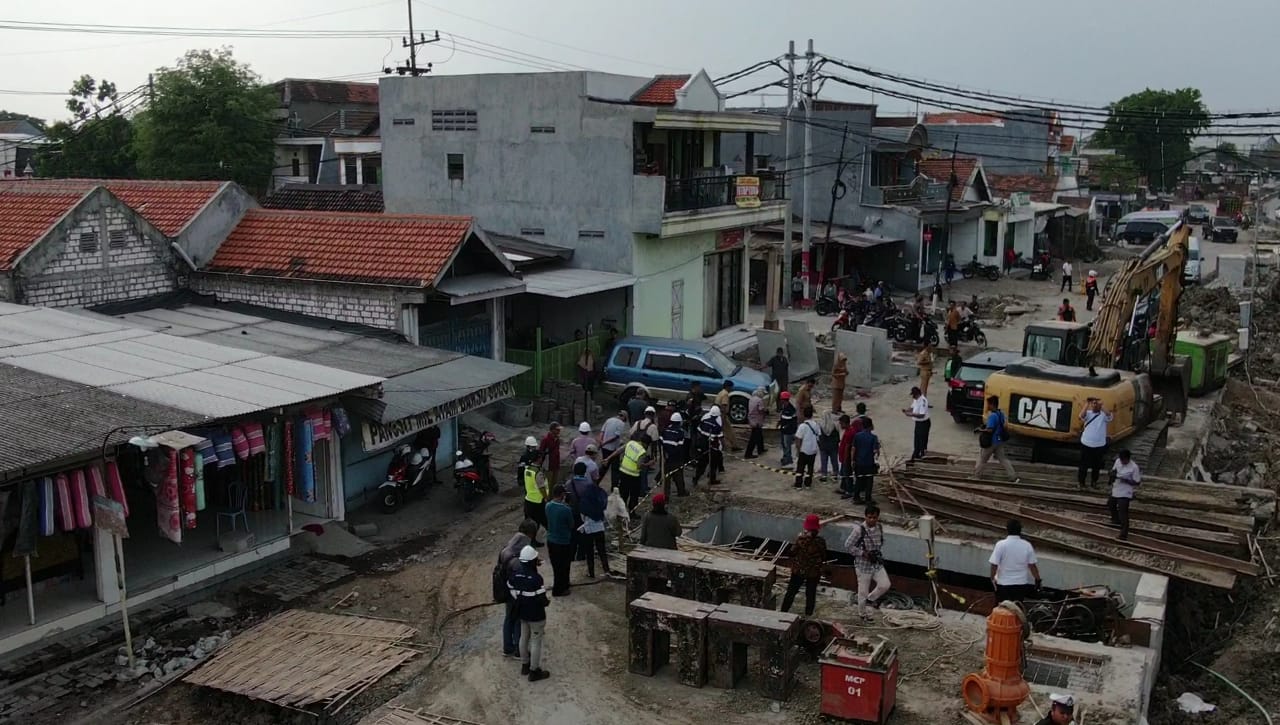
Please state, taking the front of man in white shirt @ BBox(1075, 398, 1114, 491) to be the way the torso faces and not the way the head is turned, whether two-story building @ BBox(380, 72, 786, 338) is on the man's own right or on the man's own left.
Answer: on the man's own right

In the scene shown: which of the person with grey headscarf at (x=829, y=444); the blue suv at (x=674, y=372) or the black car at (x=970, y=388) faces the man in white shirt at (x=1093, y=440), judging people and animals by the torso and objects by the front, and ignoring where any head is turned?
the blue suv

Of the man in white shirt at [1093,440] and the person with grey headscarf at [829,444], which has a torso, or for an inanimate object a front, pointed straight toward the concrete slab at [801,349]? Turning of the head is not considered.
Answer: the person with grey headscarf

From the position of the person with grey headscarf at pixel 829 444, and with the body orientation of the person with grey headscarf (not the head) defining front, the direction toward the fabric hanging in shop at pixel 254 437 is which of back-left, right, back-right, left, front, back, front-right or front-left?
back-left

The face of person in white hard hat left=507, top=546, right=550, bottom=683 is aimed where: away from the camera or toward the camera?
away from the camera

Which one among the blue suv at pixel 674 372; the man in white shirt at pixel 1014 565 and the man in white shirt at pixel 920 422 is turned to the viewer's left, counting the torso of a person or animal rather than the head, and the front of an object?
the man in white shirt at pixel 920 422

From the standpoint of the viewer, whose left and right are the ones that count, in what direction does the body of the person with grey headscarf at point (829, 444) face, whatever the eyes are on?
facing away from the viewer

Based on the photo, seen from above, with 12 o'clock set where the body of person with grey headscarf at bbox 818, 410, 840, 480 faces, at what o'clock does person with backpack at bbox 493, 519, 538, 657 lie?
person with backpack at bbox 493, 519, 538, 657 is roughly at 7 o'clock from person with grey headscarf at bbox 818, 410, 840, 480.

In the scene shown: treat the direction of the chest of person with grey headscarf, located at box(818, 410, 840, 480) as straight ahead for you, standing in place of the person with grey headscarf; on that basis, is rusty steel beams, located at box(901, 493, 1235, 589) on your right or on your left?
on your right
